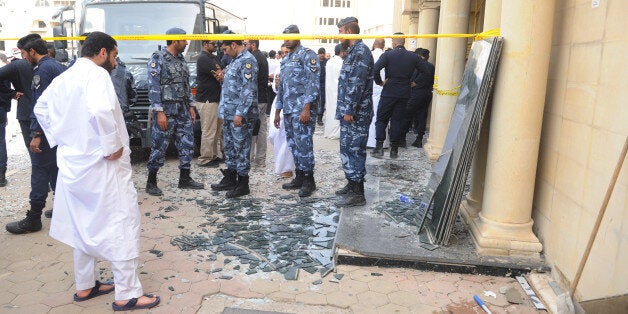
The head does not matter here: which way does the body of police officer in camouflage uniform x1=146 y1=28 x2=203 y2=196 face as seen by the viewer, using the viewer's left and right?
facing the viewer and to the right of the viewer

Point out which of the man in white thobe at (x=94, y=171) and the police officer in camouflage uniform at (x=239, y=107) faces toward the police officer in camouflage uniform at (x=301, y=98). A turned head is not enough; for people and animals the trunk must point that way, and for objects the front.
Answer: the man in white thobe

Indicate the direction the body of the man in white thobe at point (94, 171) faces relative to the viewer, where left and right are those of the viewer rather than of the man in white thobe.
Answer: facing away from the viewer and to the right of the viewer

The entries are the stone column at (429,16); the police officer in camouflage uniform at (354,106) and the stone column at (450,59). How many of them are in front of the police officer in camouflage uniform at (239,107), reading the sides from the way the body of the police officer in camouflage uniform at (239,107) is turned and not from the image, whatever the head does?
0

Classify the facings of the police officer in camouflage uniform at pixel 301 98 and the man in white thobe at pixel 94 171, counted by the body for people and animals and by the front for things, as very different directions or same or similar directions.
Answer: very different directions

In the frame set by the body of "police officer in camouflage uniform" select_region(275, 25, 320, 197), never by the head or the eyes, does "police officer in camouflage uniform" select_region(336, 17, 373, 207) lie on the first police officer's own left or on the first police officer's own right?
on the first police officer's own left

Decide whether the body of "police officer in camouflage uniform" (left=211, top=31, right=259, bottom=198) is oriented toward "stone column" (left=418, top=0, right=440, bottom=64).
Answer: no

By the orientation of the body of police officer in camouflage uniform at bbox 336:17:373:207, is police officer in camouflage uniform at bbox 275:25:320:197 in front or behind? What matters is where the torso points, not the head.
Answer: in front

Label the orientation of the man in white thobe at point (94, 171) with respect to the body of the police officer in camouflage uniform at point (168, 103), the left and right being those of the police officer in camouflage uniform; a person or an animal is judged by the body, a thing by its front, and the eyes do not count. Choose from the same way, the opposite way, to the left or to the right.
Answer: to the left

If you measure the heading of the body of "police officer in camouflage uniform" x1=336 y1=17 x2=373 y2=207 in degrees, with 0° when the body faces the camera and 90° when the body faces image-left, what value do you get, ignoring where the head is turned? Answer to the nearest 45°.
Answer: approximately 90°

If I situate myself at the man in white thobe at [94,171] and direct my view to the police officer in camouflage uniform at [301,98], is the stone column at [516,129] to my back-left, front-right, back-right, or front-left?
front-right

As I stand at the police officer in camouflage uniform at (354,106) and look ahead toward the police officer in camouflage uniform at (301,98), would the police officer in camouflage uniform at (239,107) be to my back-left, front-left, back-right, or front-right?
front-left
